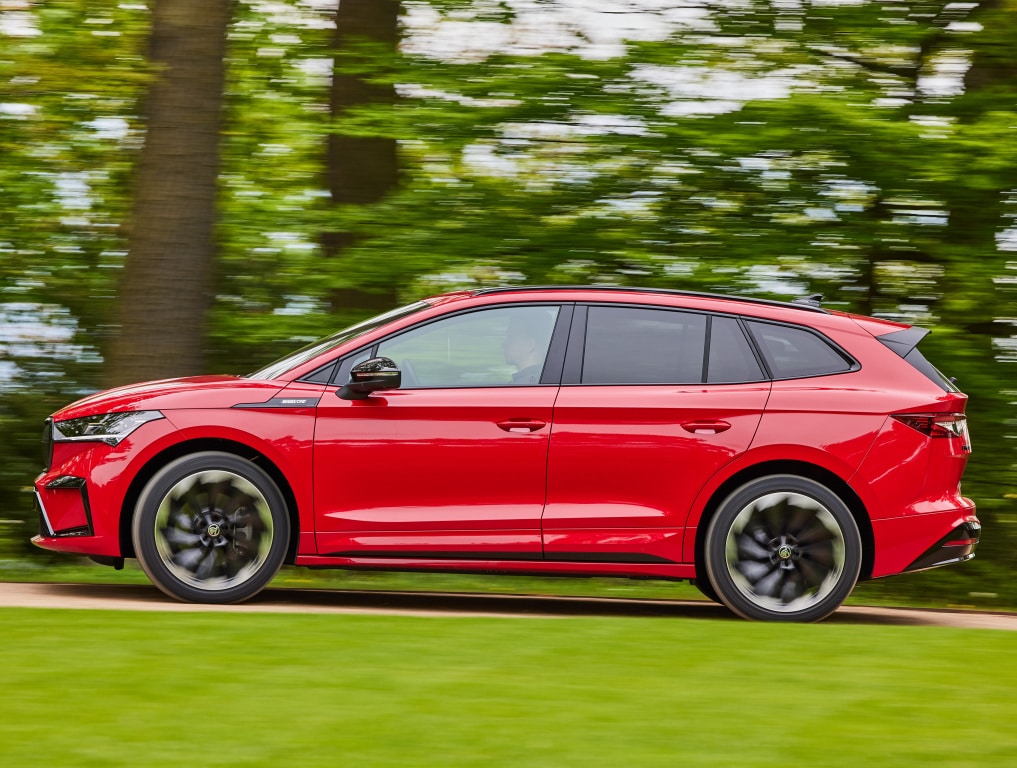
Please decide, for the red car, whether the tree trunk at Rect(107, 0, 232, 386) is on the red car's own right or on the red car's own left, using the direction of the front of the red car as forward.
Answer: on the red car's own right

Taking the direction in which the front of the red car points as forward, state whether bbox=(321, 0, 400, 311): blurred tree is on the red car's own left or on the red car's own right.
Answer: on the red car's own right

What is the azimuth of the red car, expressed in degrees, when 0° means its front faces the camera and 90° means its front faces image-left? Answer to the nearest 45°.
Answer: approximately 90°
